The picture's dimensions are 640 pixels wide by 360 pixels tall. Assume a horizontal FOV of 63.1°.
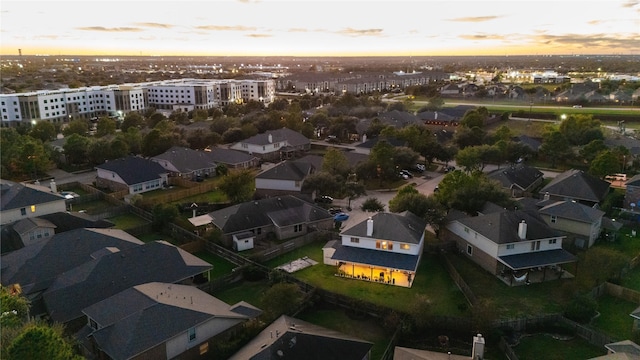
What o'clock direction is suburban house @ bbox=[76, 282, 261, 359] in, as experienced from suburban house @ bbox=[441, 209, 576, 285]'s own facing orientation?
suburban house @ bbox=[76, 282, 261, 359] is roughly at 9 o'clock from suburban house @ bbox=[441, 209, 576, 285].

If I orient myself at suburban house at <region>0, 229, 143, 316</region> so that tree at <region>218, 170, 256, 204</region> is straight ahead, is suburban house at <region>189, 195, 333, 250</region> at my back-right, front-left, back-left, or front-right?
front-right

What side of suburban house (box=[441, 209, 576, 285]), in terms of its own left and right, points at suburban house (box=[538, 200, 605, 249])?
right

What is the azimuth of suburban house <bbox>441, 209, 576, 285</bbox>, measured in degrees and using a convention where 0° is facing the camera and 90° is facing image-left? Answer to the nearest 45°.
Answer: approximately 135°

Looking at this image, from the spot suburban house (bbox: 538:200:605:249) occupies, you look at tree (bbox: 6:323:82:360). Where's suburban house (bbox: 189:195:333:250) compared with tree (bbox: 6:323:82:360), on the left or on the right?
right

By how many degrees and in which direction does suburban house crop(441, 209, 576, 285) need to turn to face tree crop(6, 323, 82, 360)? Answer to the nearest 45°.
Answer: approximately 90° to its left

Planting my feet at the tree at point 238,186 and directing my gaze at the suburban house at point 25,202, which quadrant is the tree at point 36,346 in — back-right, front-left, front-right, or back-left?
front-left

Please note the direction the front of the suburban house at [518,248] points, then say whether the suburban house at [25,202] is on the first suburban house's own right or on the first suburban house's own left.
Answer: on the first suburban house's own left

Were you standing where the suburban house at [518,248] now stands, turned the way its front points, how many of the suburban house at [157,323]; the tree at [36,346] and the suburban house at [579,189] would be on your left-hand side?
2

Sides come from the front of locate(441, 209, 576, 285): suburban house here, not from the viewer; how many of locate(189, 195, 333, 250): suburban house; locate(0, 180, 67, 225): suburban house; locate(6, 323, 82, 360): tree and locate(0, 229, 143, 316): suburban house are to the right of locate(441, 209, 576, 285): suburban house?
0

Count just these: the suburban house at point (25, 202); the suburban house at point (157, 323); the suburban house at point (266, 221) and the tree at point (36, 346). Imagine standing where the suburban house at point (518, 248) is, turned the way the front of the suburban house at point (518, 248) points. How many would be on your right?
0

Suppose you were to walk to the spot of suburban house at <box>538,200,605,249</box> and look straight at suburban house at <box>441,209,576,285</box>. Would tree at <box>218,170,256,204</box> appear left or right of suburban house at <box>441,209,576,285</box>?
right

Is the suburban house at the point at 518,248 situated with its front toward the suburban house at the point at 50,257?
no

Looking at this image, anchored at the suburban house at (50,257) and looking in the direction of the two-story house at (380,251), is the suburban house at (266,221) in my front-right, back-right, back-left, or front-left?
front-left

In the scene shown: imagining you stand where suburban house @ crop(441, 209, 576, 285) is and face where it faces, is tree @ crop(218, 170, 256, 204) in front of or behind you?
in front

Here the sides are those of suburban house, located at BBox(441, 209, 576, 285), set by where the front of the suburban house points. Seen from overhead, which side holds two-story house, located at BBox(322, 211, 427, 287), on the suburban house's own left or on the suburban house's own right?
on the suburban house's own left
